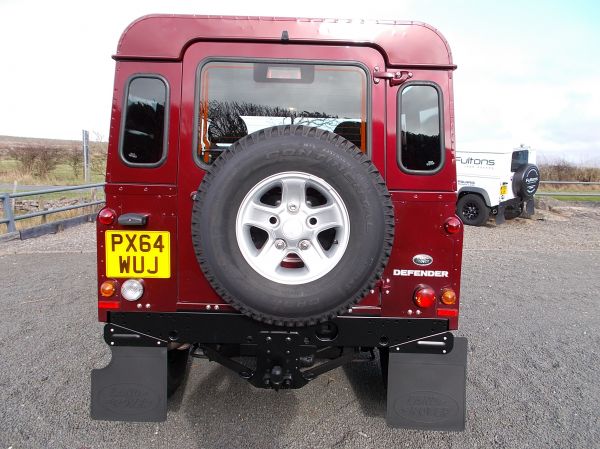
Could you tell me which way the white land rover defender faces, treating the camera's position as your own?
facing away from the viewer and to the left of the viewer

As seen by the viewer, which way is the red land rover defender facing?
away from the camera
